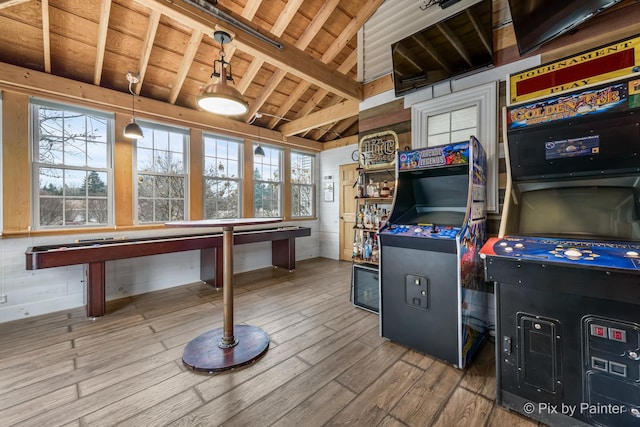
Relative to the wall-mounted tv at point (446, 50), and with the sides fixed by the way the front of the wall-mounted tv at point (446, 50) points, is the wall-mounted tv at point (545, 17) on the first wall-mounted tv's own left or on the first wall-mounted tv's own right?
on the first wall-mounted tv's own left

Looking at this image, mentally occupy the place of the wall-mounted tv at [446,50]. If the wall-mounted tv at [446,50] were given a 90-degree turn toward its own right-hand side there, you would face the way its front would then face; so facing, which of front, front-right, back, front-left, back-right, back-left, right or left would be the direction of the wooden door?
front

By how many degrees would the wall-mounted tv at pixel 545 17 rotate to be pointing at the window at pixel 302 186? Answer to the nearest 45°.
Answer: approximately 45° to its right

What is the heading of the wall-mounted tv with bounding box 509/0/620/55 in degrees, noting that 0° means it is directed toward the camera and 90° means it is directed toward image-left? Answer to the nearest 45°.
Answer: approximately 45°

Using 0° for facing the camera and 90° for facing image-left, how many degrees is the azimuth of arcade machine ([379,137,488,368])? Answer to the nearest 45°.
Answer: approximately 45°

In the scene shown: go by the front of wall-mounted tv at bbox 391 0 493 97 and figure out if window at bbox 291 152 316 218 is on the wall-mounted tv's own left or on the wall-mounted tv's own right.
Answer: on the wall-mounted tv's own right

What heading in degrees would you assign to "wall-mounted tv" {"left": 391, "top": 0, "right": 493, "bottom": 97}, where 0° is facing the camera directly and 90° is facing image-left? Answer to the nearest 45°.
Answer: approximately 45°

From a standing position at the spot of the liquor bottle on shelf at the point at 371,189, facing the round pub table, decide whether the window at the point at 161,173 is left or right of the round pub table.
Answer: right

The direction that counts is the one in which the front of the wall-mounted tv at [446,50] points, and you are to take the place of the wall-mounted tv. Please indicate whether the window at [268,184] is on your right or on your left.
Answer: on your right

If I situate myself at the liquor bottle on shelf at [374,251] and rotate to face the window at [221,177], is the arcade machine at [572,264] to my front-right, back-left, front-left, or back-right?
back-left
